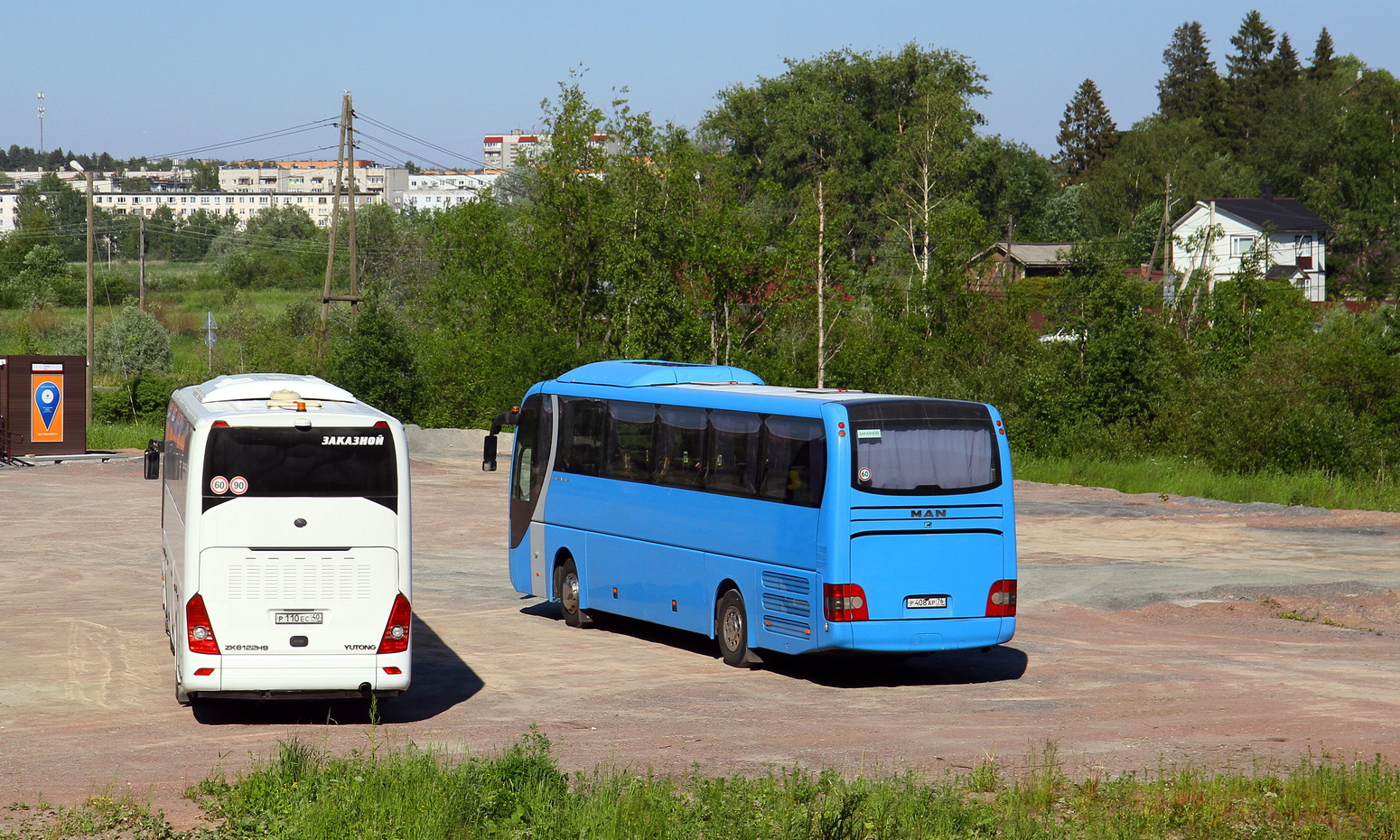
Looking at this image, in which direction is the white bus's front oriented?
away from the camera

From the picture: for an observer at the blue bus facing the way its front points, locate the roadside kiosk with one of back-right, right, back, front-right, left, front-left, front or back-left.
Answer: front

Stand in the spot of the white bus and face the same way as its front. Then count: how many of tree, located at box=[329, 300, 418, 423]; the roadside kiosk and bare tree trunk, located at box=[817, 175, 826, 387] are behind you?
0

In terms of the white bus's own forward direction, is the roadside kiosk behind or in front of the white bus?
in front

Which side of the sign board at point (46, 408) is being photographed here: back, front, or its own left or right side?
front

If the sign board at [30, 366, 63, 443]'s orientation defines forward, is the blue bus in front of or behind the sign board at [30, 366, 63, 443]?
in front

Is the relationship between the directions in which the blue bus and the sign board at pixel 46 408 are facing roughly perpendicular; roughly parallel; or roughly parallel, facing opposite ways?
roughly parallel, facing opposite ways

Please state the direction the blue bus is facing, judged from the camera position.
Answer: facing away from the viewer and to the left of the viewer

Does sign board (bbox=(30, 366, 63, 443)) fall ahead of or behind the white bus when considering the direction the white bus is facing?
ahead

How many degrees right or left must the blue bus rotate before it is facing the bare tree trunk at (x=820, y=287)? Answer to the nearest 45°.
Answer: approximately 45° to its right

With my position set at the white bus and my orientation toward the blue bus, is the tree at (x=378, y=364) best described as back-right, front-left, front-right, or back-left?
front-left

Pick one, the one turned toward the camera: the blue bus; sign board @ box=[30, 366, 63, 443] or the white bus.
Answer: the sign board

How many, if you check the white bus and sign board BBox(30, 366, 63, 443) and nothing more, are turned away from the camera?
1

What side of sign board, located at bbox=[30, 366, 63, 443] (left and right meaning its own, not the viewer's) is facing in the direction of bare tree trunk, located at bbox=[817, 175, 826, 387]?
left

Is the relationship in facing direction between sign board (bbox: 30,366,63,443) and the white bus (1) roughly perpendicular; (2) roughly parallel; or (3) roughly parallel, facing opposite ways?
roughly parallel, facing opposite ways

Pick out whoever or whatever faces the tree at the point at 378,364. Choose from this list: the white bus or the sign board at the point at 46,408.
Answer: the white bus

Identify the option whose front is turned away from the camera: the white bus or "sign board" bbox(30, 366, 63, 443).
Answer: the white bus

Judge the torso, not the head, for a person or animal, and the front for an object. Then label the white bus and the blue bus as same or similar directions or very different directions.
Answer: same or similar directions
